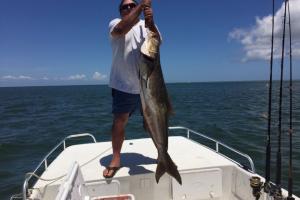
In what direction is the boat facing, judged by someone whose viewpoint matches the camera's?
facing away from the viewer
